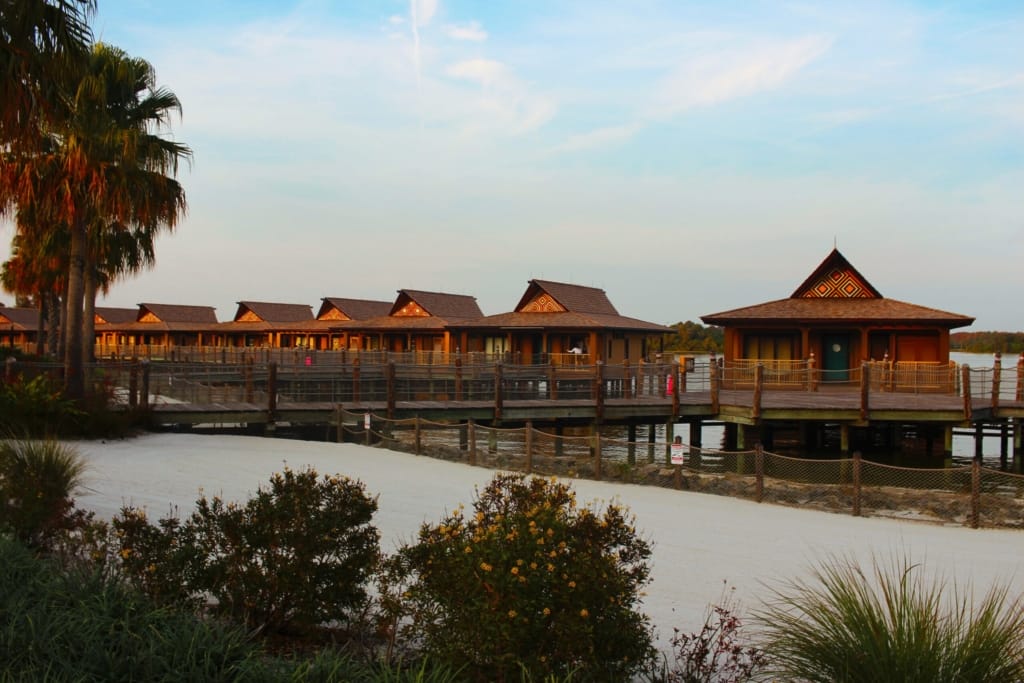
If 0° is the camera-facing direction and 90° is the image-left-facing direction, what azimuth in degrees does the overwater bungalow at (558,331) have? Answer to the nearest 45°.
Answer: approximately 45°

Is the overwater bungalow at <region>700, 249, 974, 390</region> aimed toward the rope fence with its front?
yes

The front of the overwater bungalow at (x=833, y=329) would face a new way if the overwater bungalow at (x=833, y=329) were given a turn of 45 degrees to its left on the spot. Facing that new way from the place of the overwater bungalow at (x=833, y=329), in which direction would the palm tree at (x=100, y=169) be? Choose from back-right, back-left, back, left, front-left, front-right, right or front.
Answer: right

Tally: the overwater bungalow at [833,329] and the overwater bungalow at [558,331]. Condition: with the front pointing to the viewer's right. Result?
0

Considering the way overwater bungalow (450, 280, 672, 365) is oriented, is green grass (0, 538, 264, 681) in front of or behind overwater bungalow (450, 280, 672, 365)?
in front

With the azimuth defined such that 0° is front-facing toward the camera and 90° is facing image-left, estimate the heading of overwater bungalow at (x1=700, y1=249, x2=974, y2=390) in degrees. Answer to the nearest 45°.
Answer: approximately 0°

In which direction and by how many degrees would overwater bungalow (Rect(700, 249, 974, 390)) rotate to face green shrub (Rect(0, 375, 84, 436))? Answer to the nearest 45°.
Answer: approximately 45° to its right

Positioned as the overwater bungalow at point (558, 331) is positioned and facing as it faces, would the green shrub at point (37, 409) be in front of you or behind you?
in front

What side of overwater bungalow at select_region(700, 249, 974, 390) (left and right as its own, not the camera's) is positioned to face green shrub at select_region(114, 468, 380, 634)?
front

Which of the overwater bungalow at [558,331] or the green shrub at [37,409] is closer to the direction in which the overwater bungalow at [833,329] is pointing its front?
the green shrub

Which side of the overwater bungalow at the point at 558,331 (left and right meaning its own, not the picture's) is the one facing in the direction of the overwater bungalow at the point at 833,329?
left

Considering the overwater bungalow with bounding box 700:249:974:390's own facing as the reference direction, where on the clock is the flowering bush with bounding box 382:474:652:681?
The flowering bush is roughly at 12 o'clock from the overwater bungalow.
